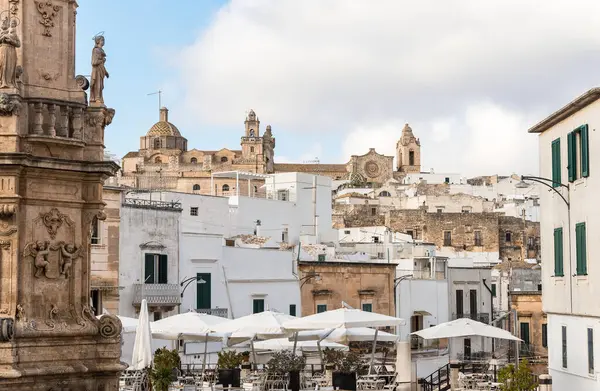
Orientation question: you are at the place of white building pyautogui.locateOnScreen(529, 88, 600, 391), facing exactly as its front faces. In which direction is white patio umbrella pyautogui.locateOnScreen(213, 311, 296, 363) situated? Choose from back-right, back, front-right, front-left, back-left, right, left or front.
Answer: front-right

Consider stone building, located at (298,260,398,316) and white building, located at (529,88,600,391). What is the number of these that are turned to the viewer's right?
0

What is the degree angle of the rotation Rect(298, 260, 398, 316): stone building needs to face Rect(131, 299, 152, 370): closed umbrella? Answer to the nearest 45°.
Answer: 0° — it already faces it

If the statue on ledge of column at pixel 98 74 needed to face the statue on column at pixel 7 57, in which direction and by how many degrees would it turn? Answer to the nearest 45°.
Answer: approximately 135° to its right

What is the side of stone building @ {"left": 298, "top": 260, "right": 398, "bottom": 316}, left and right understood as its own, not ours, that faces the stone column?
front

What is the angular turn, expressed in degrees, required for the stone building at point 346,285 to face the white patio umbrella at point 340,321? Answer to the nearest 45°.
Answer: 0° — it already faces it
